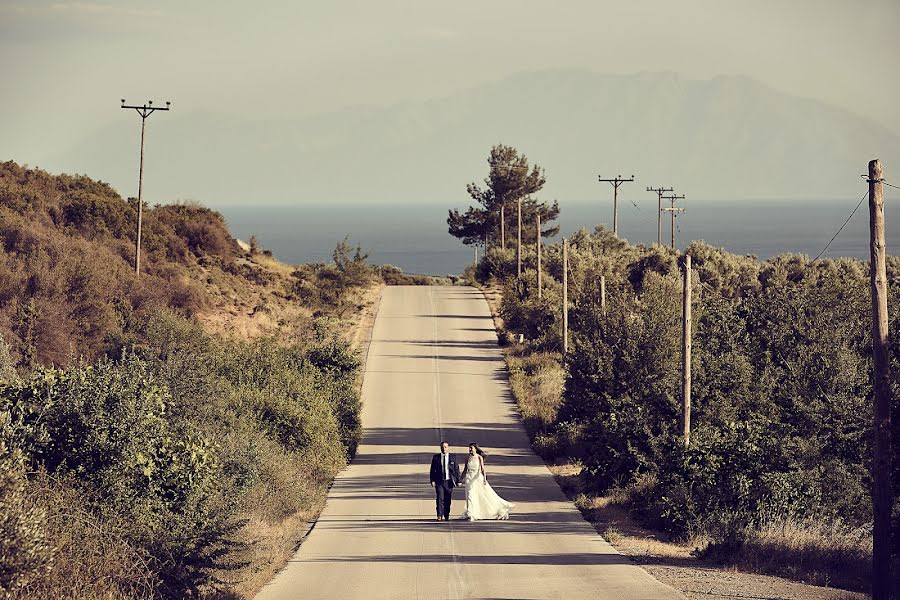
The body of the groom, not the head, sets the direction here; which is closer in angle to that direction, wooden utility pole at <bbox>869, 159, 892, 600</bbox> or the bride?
the wooden utility pole

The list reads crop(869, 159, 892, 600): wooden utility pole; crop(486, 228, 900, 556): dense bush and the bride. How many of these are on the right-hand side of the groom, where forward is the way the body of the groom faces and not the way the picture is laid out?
0

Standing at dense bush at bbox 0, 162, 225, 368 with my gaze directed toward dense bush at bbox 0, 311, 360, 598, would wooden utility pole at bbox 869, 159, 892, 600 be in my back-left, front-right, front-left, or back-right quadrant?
front-left

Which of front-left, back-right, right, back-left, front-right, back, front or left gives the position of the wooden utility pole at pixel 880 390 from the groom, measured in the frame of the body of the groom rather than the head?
front-left

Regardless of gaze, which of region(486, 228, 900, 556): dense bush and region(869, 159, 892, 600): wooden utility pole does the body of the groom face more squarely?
the wooden utility pole

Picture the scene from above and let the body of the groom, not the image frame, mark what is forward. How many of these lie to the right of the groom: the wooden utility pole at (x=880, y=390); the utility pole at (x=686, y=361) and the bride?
0

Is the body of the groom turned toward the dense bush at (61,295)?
no

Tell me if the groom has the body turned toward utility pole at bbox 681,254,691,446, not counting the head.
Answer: no

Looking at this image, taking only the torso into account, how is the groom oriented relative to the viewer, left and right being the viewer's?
facing the viewer

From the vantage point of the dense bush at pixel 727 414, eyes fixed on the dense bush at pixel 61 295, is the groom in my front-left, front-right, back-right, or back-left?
front-left

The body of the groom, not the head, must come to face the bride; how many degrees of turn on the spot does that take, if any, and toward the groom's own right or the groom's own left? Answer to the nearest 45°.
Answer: approximately 90° to the groom's own left

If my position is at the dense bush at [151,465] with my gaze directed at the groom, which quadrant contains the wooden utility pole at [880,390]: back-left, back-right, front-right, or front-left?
front-right

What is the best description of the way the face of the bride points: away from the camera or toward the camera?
toward the camera

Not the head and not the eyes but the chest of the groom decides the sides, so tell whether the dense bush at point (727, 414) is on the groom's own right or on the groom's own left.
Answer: on the groom's own left

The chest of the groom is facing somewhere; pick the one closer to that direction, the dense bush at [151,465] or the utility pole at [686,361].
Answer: the dense bush
